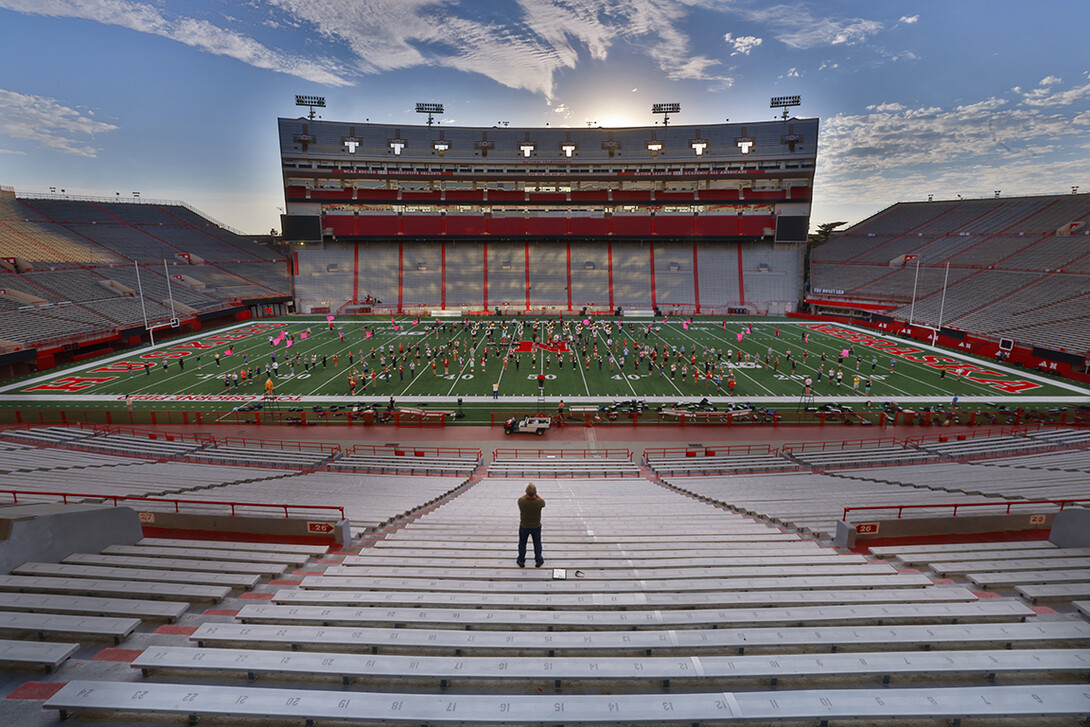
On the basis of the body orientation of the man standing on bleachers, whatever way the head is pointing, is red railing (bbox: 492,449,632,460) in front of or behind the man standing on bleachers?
in front

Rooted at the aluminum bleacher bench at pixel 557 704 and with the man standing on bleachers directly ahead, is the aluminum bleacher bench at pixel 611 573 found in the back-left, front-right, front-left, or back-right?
front-right

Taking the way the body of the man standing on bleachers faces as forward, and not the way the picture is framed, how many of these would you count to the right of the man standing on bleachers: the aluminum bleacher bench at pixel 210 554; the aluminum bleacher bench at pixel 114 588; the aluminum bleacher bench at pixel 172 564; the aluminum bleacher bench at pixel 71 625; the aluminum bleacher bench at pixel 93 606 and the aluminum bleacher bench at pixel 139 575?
0

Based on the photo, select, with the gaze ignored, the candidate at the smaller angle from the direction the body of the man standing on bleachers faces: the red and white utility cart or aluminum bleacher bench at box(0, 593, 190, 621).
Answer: the red and white utility cart

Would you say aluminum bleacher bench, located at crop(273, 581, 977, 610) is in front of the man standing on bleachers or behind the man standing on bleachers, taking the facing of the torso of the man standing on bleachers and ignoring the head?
behind

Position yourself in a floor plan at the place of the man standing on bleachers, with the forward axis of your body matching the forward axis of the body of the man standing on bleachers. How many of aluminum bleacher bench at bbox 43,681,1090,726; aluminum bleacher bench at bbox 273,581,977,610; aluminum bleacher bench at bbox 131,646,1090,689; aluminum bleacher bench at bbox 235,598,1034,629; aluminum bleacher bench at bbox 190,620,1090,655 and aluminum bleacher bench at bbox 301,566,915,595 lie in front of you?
0

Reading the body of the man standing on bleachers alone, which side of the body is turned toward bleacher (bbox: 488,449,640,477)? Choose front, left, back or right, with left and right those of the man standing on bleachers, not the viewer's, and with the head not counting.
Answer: front

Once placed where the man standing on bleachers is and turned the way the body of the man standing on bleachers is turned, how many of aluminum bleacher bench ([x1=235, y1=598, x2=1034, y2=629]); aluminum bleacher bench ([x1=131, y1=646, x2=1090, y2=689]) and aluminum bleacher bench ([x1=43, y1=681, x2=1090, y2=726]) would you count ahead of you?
0

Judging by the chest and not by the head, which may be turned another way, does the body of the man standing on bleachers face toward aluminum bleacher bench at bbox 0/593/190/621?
no

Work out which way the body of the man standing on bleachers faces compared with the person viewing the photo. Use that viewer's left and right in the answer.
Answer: facing away from the viewer

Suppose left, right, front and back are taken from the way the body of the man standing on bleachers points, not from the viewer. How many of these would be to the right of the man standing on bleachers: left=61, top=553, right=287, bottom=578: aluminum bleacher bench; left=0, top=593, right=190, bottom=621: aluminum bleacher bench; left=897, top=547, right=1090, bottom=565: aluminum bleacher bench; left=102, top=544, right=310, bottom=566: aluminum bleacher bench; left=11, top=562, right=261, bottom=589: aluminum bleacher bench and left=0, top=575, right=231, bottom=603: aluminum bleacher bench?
1

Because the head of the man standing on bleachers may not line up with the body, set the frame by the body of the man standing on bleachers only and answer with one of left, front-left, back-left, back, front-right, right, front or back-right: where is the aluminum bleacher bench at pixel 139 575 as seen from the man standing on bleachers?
left

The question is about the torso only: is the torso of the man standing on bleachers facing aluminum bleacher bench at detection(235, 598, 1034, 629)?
no

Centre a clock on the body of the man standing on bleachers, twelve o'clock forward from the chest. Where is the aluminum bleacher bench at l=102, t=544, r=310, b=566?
The aluminum bleacher bench is roughly at 9 o'clock from the man standing on bleachers.

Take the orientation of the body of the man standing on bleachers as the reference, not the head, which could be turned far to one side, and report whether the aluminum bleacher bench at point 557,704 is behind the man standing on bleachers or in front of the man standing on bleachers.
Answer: behind

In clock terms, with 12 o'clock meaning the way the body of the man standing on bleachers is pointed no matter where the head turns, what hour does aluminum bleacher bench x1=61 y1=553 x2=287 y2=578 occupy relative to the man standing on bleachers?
The aluminum bleacher bench is roughly at 9 o'clock from the man standing on bleachers.

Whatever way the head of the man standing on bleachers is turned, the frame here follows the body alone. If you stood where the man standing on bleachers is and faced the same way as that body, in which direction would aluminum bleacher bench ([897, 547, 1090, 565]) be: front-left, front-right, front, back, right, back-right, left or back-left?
right
